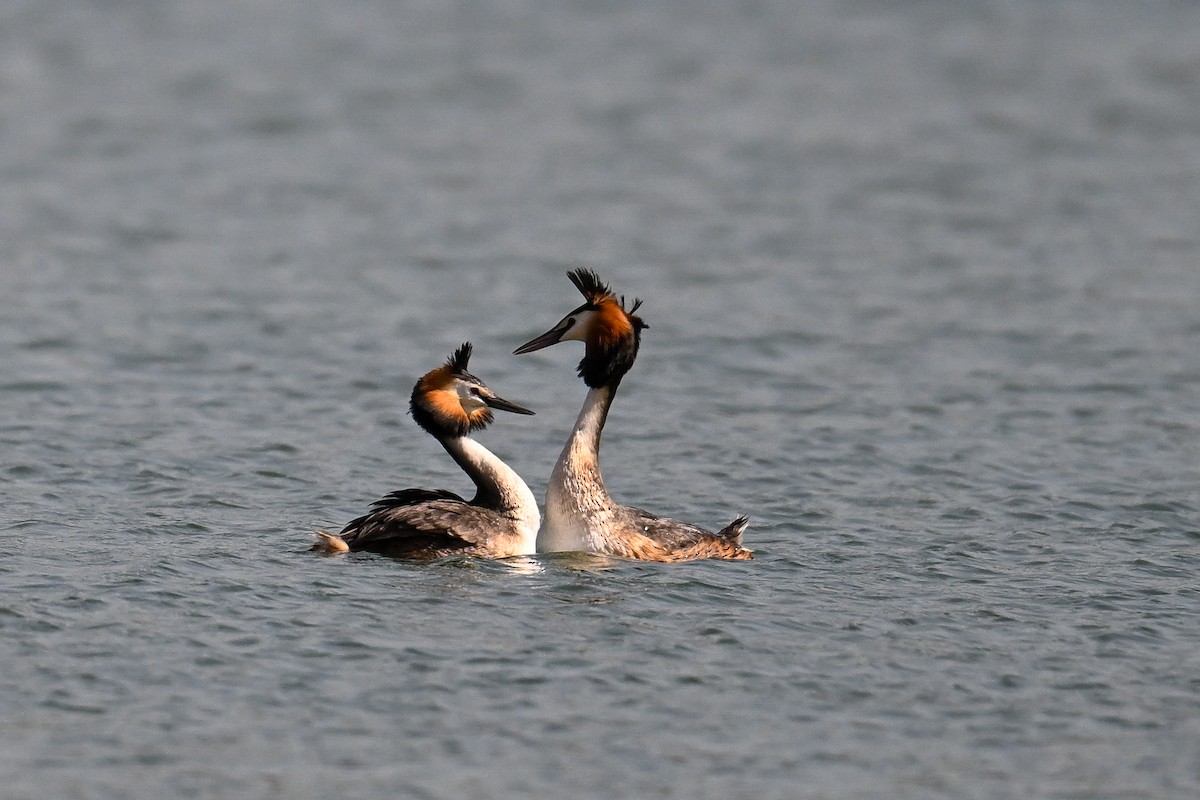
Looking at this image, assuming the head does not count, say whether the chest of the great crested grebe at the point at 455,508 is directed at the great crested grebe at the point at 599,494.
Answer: yes

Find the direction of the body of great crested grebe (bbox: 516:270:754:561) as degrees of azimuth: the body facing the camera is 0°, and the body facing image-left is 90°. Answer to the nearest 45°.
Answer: approximately 90°

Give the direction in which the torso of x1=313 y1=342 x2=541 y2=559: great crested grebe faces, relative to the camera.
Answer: to the viewer's right

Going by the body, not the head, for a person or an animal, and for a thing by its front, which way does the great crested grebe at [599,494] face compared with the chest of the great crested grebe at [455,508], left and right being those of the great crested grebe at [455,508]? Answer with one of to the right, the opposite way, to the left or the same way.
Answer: the opposite way

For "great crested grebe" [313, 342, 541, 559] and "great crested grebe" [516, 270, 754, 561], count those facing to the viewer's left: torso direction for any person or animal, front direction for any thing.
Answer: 1

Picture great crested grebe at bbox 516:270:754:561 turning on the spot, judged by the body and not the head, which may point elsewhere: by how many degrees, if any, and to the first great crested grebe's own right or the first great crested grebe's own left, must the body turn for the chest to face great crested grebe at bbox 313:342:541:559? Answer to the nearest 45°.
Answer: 0° — it already faces it
